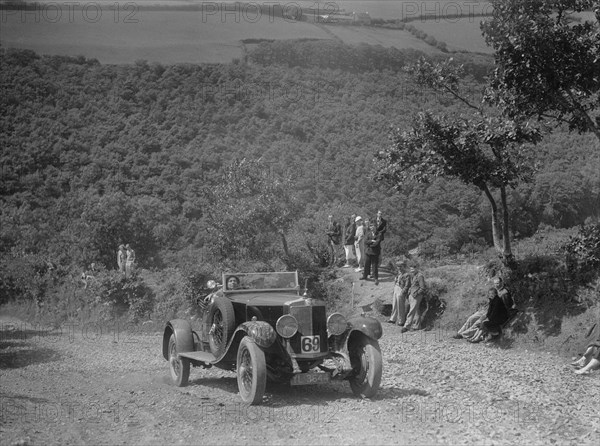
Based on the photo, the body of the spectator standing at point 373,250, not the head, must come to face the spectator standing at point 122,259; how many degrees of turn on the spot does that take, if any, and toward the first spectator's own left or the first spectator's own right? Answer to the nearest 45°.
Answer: approximately 90° to the first spectator's own right

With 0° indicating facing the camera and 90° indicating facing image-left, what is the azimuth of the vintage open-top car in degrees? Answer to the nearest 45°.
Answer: approximately 315°

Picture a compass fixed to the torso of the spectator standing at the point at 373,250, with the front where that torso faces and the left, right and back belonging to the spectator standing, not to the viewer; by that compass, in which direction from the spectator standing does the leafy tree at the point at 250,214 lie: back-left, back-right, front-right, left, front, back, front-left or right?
right

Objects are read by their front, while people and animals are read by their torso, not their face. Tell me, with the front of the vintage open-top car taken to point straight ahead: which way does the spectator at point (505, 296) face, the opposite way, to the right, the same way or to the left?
to the right

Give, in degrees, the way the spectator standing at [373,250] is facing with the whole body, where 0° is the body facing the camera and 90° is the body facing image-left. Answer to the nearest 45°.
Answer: approximately 45°

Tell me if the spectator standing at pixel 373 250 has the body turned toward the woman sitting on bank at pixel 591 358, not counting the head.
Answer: no

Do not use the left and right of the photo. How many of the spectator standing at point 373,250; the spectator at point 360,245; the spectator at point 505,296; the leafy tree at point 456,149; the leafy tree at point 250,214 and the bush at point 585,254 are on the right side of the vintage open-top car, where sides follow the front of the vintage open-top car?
0

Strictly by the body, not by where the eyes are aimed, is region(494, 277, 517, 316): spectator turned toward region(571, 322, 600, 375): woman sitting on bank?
no

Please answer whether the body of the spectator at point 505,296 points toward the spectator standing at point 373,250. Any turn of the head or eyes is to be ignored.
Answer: no

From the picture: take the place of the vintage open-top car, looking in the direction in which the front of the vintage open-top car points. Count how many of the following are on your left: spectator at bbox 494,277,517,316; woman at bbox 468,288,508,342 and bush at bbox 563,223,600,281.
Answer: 3

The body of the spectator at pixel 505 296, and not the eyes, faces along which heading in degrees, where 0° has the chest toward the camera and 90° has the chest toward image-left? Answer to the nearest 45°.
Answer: approximately 45°

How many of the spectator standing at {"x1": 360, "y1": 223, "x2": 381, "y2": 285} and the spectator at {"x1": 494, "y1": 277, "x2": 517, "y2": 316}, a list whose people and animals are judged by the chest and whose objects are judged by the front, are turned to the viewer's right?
0
